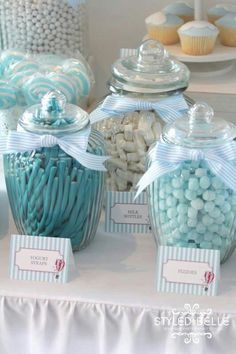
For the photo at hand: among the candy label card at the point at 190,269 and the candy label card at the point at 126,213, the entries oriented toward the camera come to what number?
2

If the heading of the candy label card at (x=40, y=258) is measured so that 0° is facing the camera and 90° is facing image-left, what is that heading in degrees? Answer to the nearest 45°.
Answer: approximately 0°

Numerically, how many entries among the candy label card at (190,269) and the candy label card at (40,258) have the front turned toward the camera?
2
